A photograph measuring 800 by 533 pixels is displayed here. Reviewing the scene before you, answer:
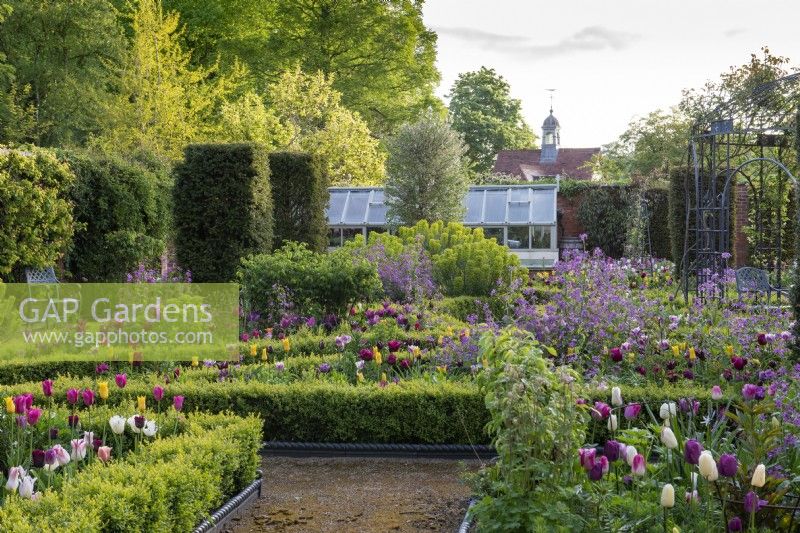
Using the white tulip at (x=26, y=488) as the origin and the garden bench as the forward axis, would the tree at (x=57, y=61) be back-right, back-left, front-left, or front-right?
front-left

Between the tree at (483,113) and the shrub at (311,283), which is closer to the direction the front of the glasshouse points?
the shrub

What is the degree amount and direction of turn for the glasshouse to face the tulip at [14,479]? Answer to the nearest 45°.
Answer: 0° — it already faces it

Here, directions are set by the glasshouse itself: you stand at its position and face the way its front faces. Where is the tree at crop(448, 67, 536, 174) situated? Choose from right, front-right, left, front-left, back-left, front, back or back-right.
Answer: back

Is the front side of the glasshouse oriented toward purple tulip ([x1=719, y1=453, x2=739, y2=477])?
yes

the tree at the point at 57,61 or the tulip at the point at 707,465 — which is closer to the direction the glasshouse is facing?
the tulip

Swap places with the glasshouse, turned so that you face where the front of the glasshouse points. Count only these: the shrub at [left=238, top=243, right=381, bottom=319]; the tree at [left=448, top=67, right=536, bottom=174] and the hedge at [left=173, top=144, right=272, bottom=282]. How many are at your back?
1

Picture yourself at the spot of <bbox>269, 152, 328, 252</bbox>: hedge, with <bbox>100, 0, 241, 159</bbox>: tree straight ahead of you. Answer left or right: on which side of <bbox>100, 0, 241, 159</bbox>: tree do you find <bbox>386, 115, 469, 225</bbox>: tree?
right

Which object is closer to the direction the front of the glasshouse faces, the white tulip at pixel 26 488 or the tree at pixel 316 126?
the white tulip

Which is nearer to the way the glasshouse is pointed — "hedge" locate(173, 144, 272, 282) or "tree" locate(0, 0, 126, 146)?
the hedge

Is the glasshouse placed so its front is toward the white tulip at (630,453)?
yes

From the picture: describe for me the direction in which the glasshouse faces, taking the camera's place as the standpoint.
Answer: facing the viewer

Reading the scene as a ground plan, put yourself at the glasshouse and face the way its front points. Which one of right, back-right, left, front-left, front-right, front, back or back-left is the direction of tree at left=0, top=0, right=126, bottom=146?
right

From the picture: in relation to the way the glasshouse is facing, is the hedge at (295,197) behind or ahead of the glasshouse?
ahead

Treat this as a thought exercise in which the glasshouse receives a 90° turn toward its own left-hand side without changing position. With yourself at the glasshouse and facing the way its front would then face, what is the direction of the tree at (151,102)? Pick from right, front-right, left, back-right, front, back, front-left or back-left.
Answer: back

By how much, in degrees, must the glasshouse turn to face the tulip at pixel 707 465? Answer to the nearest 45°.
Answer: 0° — it already faces it

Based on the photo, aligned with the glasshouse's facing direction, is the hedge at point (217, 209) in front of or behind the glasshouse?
in front

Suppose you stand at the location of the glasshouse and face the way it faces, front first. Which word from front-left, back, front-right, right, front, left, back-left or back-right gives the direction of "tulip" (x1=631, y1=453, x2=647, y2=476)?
front

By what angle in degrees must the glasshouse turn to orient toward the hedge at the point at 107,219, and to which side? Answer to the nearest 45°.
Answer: approximately 45° to its right
